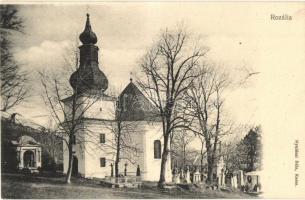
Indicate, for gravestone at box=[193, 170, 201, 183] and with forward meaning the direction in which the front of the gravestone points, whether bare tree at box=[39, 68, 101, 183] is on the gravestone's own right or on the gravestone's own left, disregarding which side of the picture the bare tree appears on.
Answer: on the gravestone's own right

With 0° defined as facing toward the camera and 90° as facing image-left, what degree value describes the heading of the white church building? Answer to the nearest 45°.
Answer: approximately 45°

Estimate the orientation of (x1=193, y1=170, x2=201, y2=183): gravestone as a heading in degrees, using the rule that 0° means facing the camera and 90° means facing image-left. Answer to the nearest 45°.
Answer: approximately 0°
